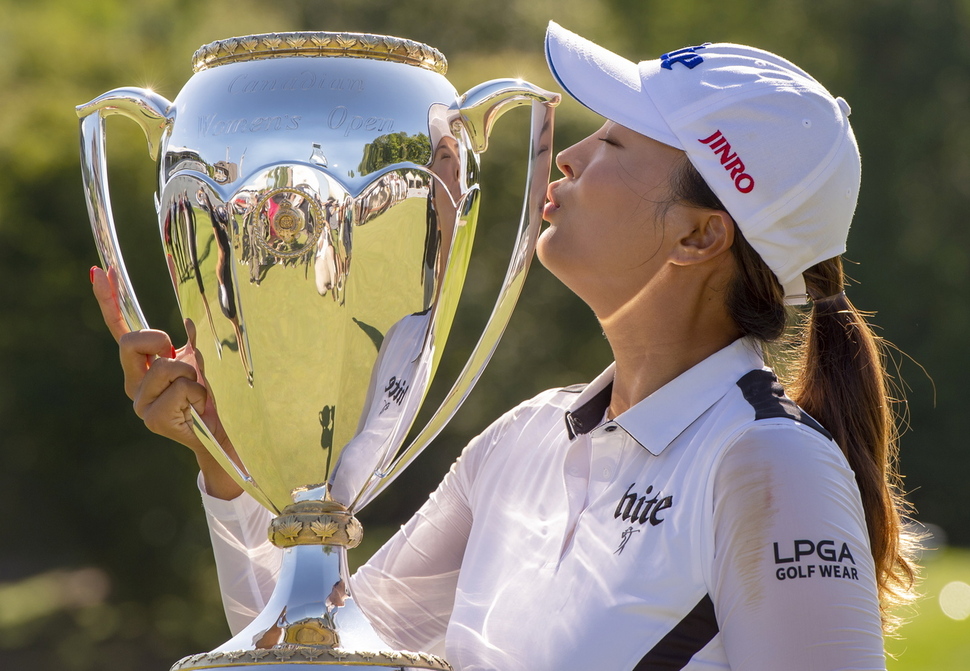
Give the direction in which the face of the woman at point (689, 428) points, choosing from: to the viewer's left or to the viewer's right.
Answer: to the viewer's left

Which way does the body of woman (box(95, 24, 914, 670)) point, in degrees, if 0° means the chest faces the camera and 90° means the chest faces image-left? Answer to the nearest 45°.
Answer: approximately 45°

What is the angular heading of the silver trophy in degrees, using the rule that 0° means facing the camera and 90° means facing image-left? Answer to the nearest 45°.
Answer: approximately 0°
